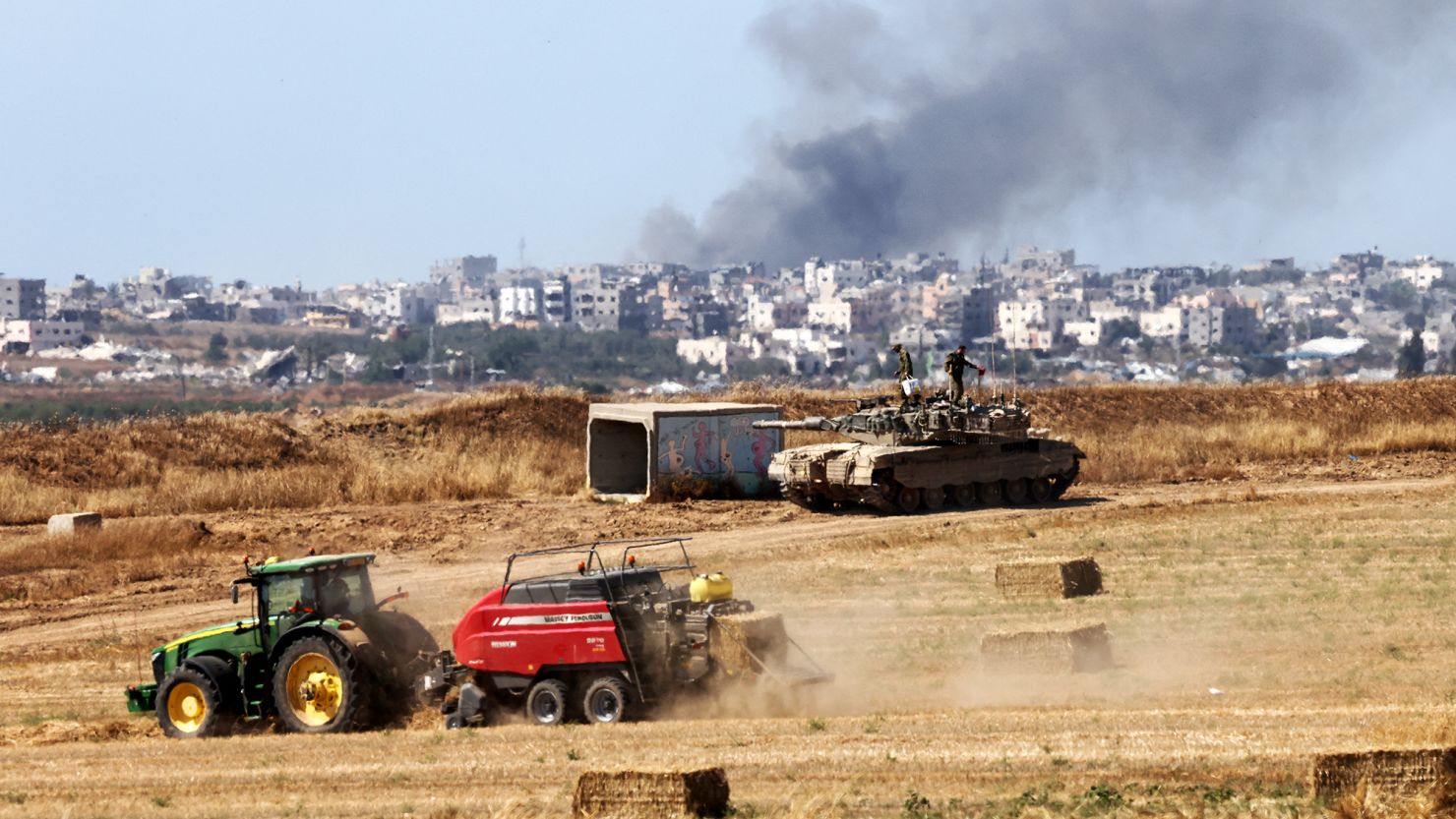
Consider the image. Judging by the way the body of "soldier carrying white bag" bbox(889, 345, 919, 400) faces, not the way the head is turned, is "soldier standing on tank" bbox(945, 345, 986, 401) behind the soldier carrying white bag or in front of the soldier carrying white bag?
behind

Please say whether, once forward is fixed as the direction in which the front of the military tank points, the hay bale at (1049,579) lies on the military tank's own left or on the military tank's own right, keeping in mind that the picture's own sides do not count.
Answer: on the military tank's own left

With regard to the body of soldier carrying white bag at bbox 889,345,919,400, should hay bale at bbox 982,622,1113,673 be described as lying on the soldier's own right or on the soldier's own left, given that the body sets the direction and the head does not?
on the soldier's own left

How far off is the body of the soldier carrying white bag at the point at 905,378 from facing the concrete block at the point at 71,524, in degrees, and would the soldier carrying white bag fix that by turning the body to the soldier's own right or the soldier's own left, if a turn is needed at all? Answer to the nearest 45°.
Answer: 0° — they already face it

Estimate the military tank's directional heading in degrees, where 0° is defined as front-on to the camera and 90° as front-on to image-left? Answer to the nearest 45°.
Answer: approximately 45°

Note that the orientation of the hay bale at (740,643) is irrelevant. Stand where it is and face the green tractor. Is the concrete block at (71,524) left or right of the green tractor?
right
